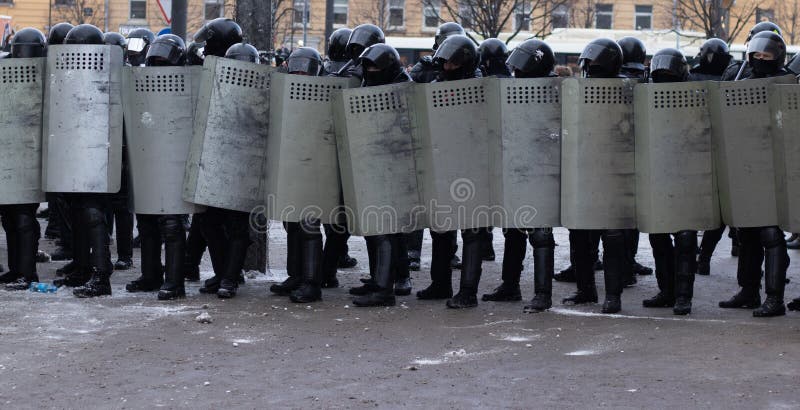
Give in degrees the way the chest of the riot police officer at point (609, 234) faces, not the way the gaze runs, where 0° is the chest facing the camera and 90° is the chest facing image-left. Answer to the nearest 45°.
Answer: approximately 45°

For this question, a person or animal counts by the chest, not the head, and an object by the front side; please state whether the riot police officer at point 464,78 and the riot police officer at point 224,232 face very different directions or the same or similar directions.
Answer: same or similar directions

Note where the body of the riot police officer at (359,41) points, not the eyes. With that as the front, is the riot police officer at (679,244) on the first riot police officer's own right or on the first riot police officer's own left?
on the first riot police officer's own left

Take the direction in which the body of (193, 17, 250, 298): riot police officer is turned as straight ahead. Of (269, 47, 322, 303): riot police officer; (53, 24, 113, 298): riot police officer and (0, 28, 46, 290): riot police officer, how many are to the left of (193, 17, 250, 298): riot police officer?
1

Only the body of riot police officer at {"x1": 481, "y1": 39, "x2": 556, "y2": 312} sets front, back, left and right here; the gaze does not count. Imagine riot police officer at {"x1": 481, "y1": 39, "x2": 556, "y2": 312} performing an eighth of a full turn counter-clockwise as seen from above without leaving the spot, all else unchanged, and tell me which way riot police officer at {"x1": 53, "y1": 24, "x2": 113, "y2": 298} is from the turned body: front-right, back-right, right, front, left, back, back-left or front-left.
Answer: right

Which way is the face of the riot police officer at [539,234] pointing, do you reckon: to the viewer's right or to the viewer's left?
to the viewer's left

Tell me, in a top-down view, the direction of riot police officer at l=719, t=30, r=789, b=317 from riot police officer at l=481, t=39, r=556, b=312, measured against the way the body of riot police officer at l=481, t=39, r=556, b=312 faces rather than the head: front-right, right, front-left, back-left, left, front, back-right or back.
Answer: back-left

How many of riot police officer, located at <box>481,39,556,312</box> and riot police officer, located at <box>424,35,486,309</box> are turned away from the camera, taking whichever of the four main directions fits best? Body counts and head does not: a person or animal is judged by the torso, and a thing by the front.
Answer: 0

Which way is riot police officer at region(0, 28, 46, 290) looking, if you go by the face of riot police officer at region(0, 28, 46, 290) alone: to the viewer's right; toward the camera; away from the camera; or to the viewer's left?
toward the camera

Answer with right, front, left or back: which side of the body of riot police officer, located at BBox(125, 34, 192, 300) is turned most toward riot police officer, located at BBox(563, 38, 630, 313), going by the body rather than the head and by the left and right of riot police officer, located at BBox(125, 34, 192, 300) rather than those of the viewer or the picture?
left

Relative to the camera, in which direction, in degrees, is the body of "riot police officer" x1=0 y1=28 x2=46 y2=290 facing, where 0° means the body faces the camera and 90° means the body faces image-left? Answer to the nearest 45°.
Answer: approximately 45°
